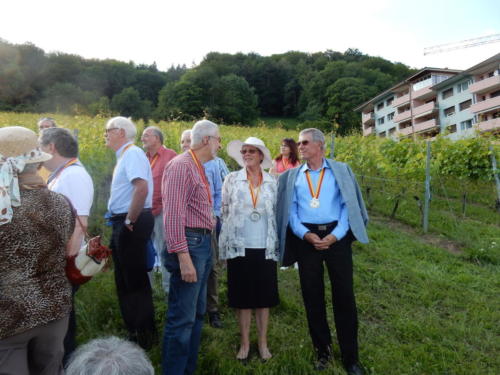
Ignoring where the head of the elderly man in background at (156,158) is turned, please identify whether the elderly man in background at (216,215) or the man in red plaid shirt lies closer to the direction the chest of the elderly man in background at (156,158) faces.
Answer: the man in red plaid shirt

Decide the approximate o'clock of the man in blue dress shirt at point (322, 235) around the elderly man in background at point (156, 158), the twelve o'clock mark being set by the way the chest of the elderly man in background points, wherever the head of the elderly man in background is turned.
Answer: The man in blue dress shirt is roughly at 9 o'clock from the elderly man in background.

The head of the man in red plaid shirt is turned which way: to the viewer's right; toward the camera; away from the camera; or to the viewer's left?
to the viewer's right

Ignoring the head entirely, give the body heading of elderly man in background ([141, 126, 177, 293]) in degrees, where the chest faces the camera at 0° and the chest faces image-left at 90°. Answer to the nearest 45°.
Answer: approximately 45°

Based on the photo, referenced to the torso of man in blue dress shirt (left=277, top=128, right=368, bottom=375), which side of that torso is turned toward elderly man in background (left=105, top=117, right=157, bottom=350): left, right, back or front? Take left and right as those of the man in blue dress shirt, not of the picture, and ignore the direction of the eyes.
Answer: right

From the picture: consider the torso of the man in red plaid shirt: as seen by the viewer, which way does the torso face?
to the viewer's right

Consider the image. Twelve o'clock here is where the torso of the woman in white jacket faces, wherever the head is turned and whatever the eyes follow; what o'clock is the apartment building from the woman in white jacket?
The apartment building is roughly at 7 o'clock from the woman in white jacket.

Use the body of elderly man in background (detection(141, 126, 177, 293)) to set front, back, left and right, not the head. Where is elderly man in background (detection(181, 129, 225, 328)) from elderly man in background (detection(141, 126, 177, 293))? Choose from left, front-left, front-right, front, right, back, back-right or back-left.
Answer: left

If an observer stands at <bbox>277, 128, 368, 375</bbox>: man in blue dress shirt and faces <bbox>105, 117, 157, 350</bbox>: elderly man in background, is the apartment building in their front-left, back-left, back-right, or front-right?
back-right

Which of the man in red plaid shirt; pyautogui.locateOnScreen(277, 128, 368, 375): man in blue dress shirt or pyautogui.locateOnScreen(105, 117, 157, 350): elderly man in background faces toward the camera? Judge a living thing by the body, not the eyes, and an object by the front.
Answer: the man in blue dress shirt
